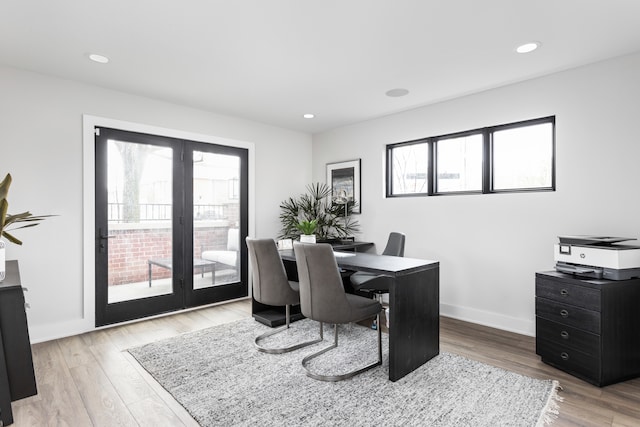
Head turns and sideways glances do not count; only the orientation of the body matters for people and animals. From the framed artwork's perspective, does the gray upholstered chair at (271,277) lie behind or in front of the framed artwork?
in front

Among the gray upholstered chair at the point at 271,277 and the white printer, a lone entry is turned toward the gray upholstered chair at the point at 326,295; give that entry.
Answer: the white printer

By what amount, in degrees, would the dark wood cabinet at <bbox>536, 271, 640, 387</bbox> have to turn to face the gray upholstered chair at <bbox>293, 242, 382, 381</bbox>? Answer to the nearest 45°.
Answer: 0° — it already faces it

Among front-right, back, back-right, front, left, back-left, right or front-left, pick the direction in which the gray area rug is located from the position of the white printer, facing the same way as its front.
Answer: front

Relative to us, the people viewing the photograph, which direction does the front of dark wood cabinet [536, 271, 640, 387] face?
facing the viewer and to the left of the viewer

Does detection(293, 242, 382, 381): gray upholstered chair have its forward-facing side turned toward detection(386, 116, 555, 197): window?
yes

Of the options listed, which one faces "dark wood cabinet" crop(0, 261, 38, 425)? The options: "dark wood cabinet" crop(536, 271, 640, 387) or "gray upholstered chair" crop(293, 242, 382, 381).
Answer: "dark wood cabinet" crop(536, 271, 640, 387)

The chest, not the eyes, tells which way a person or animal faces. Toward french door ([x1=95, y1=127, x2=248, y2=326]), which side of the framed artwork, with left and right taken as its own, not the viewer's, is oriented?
front

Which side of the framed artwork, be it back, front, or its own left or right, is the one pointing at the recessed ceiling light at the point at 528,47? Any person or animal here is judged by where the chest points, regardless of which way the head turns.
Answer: left

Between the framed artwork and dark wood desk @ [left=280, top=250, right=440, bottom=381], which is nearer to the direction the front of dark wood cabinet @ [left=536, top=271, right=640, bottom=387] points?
the dark wood desk

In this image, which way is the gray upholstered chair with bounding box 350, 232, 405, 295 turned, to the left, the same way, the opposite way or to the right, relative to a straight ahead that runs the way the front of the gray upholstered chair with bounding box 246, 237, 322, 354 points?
the opposite way

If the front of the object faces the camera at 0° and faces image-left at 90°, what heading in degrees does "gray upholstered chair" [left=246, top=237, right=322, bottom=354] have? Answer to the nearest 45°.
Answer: approximately 225°

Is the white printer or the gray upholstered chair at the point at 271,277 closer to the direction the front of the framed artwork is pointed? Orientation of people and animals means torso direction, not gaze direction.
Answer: the gray upholstered chair

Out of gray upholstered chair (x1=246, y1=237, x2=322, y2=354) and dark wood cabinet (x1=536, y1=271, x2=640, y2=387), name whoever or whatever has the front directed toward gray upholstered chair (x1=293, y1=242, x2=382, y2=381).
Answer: the dark wood cabinet
